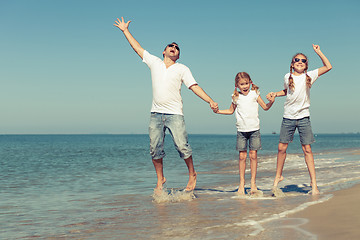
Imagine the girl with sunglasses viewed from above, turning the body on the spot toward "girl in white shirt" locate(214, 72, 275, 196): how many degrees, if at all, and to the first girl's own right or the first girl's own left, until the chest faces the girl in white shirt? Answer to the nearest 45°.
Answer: approximately 90° to the first girl's own right

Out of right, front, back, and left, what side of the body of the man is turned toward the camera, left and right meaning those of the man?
front

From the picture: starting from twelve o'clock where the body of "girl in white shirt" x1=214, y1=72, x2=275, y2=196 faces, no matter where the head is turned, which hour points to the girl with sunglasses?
The girl with sunglasses is roughly at 9 o'clock from the girl in white shirt.

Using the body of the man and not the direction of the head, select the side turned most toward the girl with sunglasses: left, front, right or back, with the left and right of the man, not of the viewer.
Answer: left

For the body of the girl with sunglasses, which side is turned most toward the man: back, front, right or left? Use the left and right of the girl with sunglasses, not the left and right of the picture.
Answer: right

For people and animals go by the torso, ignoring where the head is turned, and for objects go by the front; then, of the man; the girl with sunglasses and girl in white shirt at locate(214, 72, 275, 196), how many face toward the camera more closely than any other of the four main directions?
3

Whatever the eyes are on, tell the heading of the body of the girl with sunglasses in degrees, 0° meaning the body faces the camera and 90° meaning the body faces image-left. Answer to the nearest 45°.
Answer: approximately 0°

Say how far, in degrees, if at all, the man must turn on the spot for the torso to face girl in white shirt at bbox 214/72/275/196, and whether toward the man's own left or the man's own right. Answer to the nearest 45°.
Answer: approximately 90° to the man's own left

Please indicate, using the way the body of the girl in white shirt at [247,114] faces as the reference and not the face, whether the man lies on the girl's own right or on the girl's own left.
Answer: on the girl's own right
